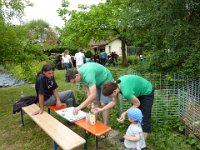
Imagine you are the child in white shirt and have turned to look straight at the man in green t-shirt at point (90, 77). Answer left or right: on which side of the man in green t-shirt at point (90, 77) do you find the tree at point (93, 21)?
right

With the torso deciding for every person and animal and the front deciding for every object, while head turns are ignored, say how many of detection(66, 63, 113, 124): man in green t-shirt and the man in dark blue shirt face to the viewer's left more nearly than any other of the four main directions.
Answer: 1

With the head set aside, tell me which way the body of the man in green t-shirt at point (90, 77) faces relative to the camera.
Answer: to the viewer's left

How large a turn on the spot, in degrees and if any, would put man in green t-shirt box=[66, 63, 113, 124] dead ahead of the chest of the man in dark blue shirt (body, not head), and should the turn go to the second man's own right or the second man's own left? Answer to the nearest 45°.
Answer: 0° — they already face them

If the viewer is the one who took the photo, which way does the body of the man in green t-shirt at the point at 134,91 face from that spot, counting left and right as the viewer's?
facing to the left of the viewer
